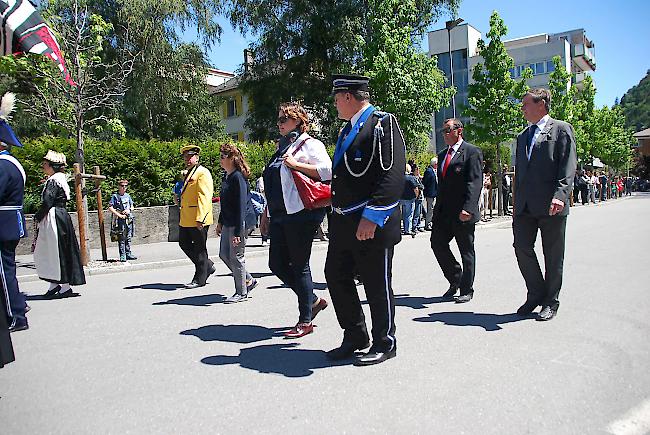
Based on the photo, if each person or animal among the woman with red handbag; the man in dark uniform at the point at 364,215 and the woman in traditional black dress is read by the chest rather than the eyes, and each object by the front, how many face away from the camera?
0

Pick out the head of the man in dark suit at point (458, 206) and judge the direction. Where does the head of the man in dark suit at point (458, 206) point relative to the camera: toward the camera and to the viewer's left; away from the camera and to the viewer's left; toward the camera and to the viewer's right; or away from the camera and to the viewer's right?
toward the camera and to the viewer's left

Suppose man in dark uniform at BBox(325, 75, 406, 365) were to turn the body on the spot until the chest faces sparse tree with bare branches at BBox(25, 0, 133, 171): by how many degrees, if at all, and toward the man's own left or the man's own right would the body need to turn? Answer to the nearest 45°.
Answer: approximately 90° to the man's own right

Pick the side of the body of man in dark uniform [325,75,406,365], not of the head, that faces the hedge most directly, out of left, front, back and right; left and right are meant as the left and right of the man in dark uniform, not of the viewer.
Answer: right

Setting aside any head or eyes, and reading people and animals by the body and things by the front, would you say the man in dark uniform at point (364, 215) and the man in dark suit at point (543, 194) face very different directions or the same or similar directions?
same or similar directions

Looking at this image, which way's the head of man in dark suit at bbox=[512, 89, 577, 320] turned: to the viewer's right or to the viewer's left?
to the viewer's left

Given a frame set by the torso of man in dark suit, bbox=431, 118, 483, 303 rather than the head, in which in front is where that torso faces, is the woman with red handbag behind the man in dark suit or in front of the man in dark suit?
in front

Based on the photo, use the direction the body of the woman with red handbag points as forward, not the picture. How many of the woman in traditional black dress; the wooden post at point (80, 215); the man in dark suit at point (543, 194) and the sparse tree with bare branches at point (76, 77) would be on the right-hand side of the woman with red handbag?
3

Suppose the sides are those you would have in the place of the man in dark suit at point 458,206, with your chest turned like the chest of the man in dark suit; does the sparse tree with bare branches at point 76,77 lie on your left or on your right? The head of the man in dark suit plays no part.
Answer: on your right

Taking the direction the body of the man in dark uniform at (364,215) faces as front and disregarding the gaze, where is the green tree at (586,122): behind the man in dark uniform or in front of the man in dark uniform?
behind

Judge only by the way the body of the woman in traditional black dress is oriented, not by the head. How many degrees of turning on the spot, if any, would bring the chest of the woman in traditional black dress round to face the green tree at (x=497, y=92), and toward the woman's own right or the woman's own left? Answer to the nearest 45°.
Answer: approximately 135° to the woman's own right

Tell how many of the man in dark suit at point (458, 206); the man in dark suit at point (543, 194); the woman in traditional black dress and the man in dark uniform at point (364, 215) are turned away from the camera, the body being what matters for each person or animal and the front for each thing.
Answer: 0

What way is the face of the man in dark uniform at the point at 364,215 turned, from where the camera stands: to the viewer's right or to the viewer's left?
to the viewer's left

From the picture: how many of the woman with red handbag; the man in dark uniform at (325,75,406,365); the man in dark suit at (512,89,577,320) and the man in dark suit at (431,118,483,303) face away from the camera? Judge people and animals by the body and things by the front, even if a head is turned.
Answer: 0

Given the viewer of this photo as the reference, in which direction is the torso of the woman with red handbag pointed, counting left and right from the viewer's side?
facing the viewer and to the left of the viewer
